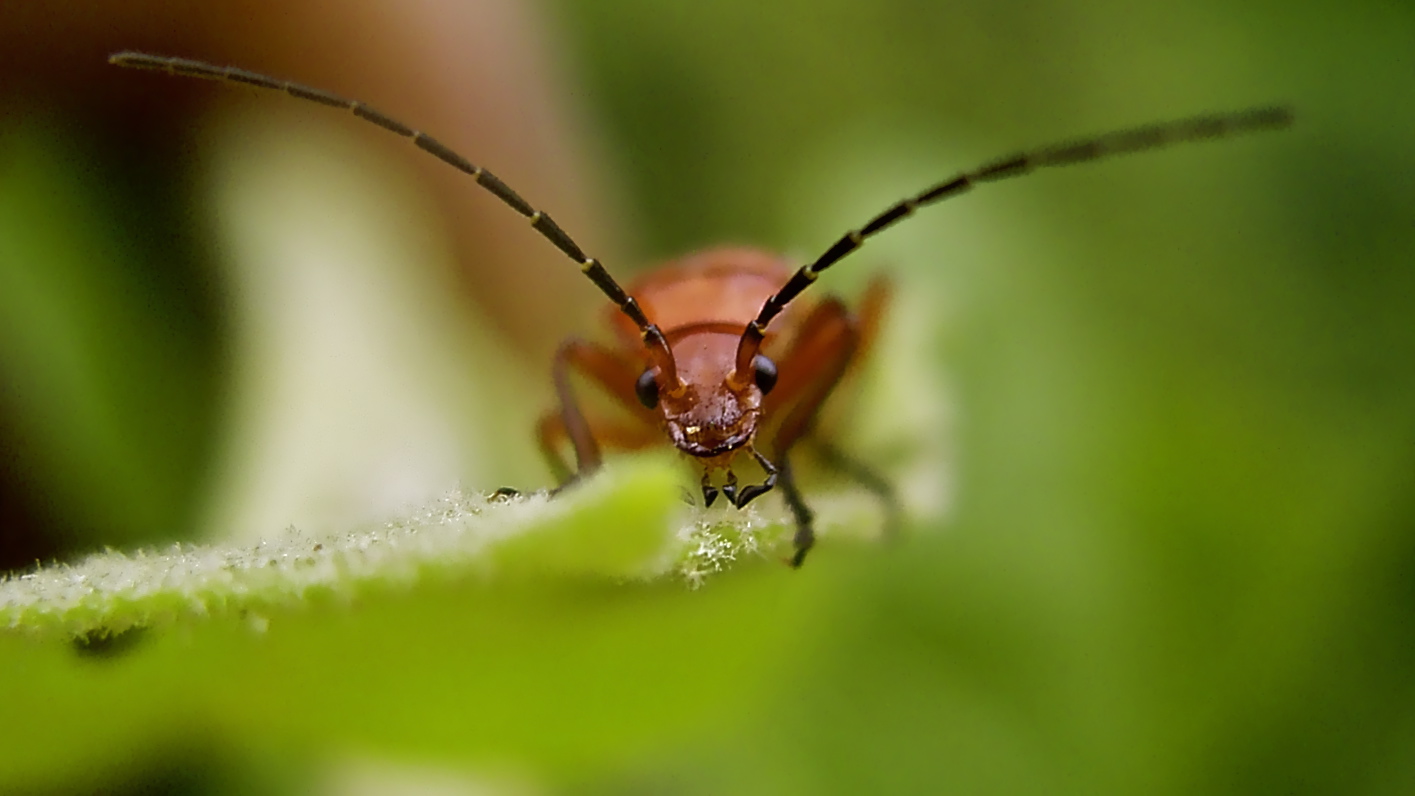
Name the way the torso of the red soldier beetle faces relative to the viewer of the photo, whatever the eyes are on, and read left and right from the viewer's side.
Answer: facing the viewer
